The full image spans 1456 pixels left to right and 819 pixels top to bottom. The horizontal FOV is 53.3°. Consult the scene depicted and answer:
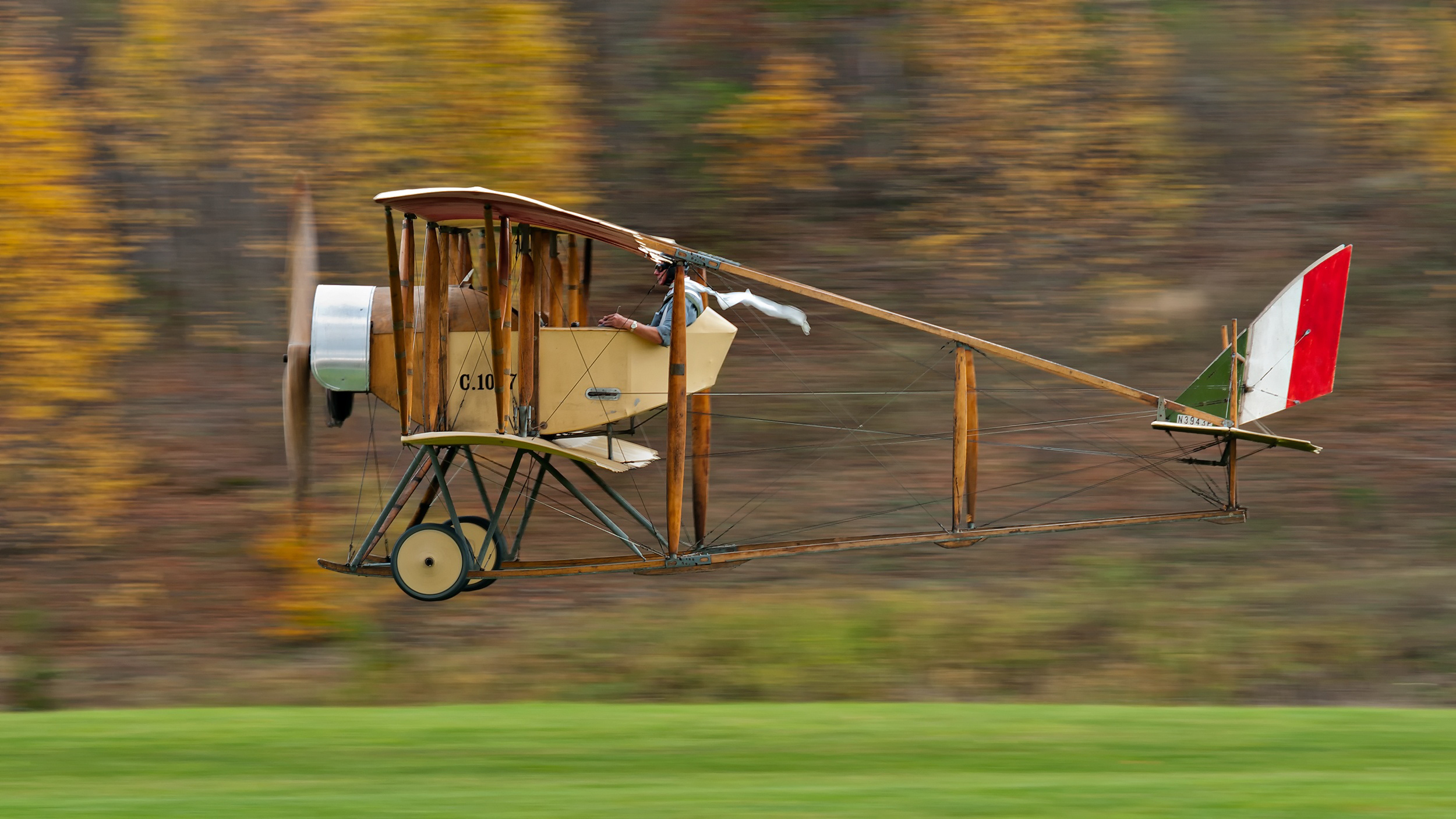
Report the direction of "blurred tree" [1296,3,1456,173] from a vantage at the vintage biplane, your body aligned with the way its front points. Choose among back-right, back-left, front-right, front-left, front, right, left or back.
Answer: back-right

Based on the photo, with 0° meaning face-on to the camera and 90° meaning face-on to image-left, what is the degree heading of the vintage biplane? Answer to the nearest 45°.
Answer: approximately 90°

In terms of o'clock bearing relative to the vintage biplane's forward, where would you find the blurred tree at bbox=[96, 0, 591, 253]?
The blurred tree is roughly at 2 o'clock from the vintage biplane.

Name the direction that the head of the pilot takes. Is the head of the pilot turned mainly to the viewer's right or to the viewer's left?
to the viewer's left

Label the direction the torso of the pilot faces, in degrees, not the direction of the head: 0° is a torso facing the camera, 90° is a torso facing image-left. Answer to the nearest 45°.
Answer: approximately 90°

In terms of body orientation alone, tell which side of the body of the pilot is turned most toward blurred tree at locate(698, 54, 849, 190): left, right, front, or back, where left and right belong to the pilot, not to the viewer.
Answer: right
